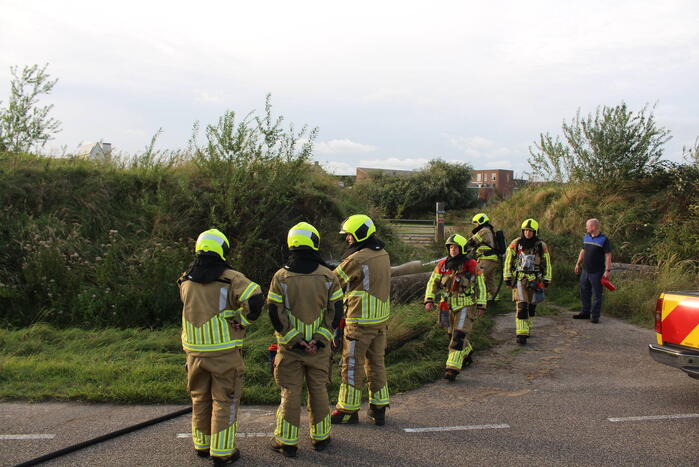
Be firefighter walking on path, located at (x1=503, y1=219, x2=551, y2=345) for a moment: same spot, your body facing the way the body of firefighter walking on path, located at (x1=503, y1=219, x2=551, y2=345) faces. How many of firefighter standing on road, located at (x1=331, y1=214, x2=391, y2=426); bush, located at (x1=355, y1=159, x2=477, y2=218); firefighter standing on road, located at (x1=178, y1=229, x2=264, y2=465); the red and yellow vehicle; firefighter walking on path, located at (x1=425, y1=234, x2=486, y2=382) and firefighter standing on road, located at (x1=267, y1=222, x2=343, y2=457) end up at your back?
1

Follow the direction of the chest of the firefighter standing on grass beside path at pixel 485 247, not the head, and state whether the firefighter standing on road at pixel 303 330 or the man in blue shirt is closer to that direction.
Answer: the firefighter standing on road

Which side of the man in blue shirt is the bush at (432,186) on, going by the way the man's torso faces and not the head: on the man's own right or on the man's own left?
on the man's own right

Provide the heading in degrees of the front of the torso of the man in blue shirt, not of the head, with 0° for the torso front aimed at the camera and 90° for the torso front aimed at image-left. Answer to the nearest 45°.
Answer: approximately 45°

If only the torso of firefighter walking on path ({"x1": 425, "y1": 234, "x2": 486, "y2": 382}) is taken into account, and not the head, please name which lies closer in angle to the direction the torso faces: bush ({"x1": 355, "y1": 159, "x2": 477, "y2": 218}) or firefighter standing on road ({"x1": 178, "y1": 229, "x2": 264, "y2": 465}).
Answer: the firefighter standing on road

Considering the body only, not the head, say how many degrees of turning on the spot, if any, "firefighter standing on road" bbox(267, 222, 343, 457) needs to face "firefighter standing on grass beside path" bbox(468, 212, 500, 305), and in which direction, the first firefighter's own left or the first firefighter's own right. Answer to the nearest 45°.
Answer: approximately 45° to the first firefighter's own right

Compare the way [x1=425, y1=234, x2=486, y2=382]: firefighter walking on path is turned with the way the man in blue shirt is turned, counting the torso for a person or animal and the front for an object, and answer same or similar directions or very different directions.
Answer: same or similar directions

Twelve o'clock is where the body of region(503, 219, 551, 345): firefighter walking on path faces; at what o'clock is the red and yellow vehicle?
The red and yellow vehicle is roughly at 11 o'clock from the firefighter walking on path.

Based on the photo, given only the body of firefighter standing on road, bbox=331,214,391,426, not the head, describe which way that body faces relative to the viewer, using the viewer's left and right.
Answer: facing away from the viewer and to the left of the viewer

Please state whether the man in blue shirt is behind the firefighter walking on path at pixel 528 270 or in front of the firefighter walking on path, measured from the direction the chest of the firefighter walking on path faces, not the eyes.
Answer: behind

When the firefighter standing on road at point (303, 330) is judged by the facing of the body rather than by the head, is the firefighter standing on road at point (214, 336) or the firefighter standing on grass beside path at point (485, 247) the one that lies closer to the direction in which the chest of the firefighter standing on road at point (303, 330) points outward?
the firefighter standing on grass beside path

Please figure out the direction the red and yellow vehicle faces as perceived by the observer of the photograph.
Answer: facing away from the viewer and to the right of the viewer

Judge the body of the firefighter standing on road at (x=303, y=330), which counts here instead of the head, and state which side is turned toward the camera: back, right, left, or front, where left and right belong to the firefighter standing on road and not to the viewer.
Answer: back
